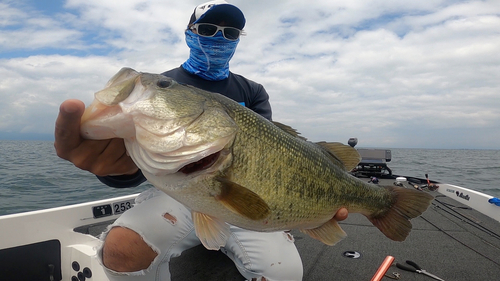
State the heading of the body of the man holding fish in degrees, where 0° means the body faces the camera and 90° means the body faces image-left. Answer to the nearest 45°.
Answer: approximately 0°

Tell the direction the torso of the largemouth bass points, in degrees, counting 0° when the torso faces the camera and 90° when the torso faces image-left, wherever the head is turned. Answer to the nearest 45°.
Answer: approximately 90°
